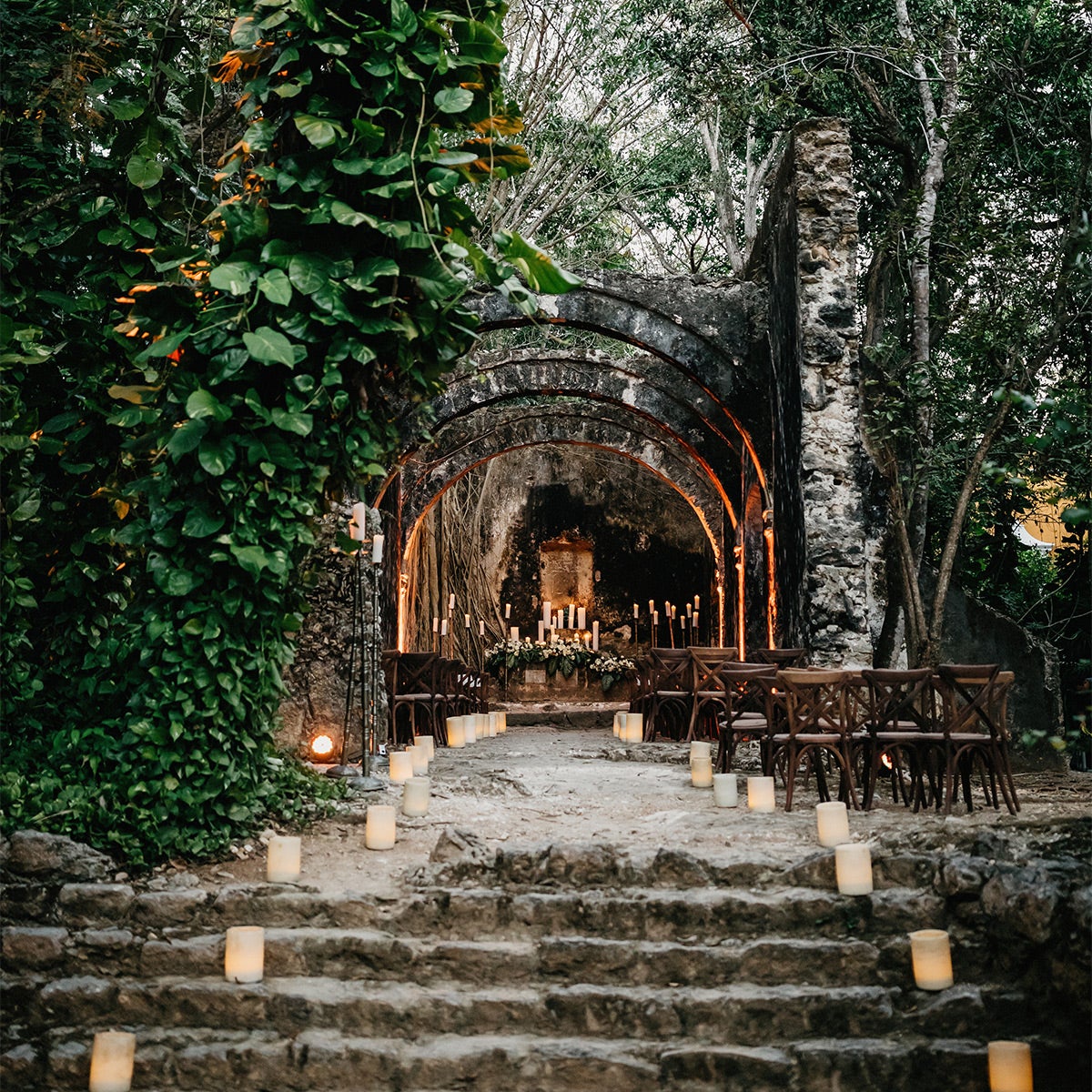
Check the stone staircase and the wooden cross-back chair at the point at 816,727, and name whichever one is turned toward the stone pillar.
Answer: the wooden cross-back chair

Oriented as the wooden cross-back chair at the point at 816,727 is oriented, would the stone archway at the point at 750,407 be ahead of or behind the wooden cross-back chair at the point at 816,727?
ahead

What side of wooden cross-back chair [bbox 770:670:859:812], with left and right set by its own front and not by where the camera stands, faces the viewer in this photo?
back

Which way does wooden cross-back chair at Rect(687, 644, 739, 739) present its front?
away from the camera

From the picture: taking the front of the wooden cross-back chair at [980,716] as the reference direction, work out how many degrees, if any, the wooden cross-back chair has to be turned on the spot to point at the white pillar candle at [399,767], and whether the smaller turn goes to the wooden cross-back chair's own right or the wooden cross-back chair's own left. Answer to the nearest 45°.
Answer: approximately 90° to the wooden cross-back chair's own left

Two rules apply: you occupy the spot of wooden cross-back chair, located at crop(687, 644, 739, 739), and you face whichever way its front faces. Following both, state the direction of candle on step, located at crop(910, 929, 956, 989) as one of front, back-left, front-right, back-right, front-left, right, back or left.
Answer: back

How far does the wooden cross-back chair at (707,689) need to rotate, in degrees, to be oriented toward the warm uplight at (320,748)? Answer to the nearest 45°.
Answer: approximately 135° to its left

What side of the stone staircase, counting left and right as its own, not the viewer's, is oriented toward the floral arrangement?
back

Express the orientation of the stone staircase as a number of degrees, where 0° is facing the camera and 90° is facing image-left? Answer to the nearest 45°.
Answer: approximately 0°

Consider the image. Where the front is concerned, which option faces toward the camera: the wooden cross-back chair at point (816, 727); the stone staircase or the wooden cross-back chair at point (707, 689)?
the stone staircase

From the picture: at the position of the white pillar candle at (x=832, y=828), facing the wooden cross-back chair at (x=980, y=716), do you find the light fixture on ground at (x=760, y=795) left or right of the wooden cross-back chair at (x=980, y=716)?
left

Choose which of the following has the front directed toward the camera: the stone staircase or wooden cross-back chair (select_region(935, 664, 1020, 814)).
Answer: the stone staircase

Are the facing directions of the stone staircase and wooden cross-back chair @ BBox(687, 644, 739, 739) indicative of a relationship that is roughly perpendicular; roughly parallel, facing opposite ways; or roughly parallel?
roughly parallel, facing opposite ways

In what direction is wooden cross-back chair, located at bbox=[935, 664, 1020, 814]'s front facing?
away from the camera

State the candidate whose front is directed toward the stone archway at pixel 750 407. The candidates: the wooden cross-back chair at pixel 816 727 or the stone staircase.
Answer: the wooden cross-back chair

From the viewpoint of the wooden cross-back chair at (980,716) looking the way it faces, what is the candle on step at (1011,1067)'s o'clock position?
The candle on step is roughly at 6 o'clock from the wooden cross-back chair.
